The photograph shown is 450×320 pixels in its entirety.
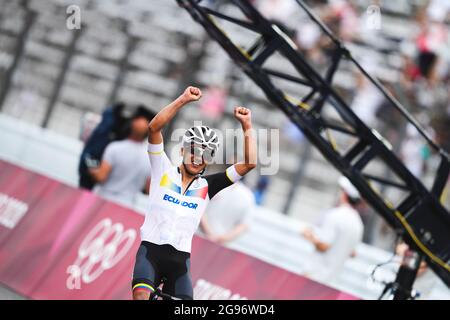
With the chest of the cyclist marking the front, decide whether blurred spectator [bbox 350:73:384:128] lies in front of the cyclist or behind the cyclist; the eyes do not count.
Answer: behind

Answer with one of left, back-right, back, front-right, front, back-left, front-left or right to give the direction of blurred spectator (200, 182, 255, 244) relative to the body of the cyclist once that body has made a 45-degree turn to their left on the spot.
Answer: back-left

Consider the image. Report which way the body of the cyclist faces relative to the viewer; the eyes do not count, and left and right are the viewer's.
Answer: facing the viewer

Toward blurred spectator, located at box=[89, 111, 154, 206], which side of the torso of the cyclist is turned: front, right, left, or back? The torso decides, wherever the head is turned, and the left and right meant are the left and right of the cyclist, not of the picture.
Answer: back

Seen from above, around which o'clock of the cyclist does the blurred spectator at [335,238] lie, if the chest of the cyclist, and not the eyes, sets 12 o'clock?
The blurred spectator is roughly at 7 o'clock from the cyclist.

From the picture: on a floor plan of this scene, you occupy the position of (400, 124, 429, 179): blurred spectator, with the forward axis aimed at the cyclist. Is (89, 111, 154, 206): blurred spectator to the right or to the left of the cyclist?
right

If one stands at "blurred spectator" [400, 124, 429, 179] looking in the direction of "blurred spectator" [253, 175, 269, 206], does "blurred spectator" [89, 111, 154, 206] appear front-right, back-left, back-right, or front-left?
front-left

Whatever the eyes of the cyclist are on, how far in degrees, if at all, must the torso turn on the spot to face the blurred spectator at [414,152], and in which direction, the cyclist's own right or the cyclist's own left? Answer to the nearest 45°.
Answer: approximately 135° to the cyclist's own left

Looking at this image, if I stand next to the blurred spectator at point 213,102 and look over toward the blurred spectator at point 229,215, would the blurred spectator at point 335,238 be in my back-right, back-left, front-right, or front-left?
front-left

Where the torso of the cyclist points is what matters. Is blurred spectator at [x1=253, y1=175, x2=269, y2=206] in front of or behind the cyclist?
behind

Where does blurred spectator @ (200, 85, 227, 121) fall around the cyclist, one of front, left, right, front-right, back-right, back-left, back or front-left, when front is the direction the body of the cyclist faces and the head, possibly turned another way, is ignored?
back
